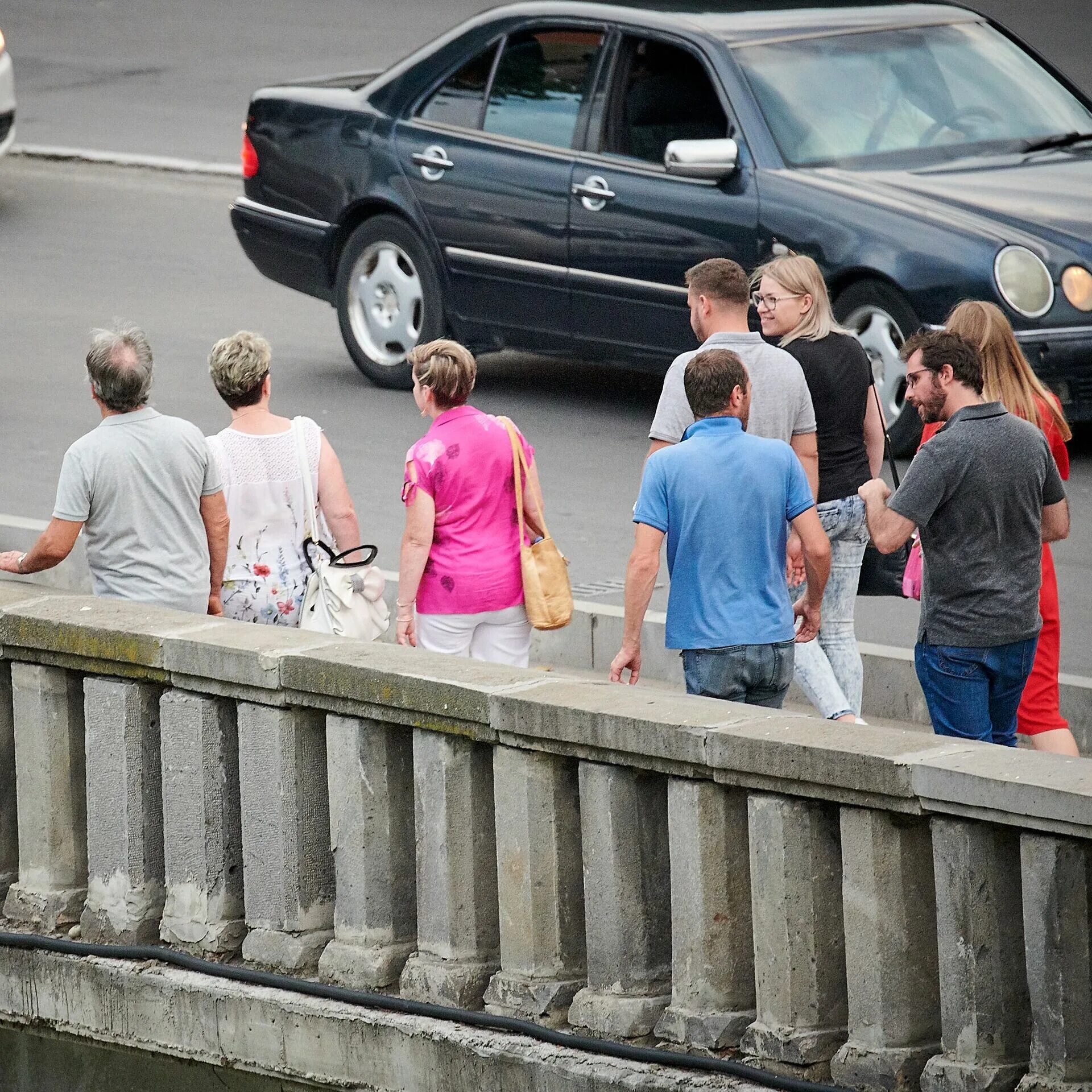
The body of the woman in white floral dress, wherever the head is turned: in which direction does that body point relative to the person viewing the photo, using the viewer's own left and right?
facing away from the viewer

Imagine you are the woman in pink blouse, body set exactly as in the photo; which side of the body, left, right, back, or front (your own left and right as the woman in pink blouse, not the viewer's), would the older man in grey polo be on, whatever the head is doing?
left

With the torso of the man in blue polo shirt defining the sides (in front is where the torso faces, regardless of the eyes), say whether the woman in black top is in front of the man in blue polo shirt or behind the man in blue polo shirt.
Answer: in front

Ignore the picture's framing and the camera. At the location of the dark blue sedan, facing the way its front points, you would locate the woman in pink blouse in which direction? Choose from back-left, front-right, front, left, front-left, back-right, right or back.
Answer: front-right

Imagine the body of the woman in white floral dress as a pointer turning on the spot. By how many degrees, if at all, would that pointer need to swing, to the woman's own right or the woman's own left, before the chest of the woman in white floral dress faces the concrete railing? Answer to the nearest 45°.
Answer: approximately 180°

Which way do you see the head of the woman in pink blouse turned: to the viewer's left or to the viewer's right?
to the viewer's left

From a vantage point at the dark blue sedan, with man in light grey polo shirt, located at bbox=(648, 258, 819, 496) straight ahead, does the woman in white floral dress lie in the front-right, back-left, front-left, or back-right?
front-right

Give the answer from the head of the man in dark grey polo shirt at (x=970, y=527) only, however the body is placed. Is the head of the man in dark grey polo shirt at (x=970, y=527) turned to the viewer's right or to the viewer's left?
to the viewer's left

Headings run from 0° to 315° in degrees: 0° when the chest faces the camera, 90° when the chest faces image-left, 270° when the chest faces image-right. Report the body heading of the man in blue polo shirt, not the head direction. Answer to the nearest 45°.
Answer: approximately 180°

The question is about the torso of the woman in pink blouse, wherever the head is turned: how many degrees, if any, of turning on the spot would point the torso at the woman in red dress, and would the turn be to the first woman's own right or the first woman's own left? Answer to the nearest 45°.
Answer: approximately 135° to the first woman's own right

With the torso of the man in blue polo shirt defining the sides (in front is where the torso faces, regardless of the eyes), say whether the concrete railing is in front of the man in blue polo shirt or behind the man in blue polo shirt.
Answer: behind

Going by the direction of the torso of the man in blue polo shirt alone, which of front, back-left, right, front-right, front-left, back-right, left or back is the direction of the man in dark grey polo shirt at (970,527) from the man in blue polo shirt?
right

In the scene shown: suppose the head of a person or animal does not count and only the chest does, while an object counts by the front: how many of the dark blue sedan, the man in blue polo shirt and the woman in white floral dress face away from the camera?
2

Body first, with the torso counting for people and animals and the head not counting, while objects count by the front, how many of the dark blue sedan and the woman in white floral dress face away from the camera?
1

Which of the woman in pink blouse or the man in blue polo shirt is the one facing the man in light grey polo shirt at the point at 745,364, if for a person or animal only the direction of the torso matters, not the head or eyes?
the man in blue polo shirt

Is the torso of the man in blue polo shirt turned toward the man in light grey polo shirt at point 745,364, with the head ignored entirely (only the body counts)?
yes
